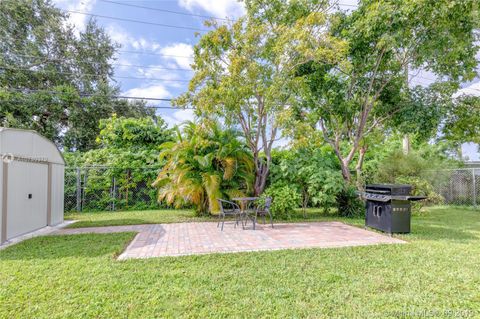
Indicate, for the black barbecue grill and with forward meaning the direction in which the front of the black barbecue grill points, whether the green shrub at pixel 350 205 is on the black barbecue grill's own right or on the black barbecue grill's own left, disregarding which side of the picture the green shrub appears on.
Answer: on the black barbecue grill's own right

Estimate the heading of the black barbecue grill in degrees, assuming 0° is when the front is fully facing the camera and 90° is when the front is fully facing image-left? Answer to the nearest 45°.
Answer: approximately 45°

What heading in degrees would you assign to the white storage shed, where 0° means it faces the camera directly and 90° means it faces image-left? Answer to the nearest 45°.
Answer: approximately 315°
